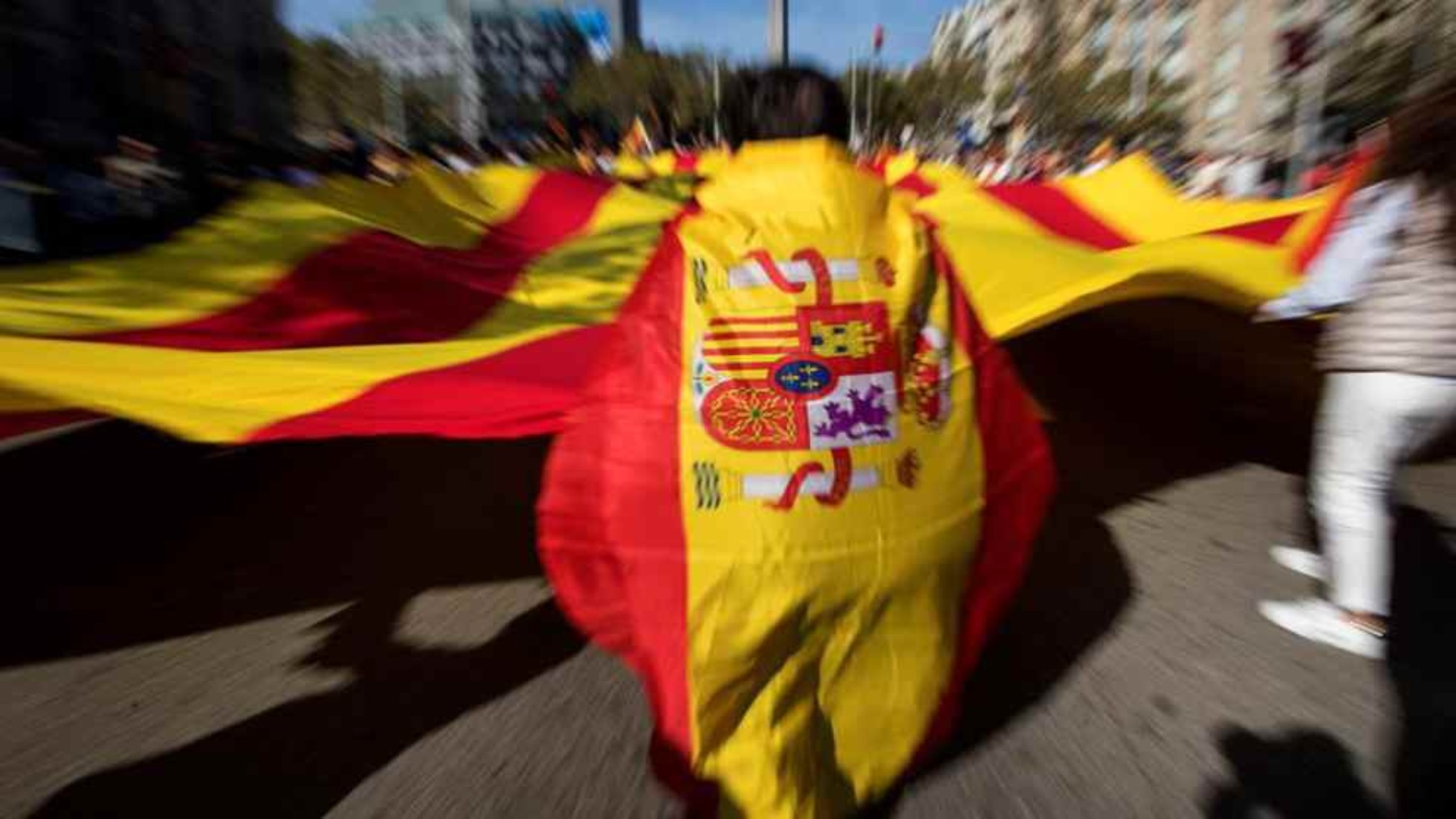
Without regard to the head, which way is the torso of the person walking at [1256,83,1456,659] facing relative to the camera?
to the viewer's left

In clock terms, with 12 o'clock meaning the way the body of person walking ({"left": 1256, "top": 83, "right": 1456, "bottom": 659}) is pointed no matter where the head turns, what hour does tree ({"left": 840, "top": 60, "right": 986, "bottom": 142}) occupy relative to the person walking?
The tree is roughly at 2 o'clock from the person walking.

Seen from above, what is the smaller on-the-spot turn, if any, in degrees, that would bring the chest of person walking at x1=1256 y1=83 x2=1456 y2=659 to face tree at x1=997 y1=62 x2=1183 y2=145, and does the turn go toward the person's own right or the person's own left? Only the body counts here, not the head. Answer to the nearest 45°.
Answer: approximately 90° to the person's own right
